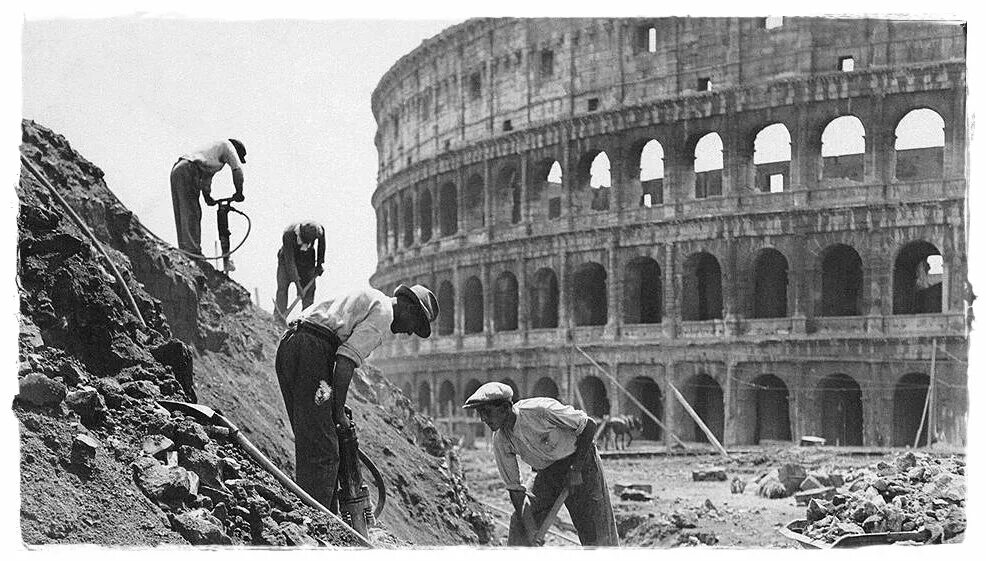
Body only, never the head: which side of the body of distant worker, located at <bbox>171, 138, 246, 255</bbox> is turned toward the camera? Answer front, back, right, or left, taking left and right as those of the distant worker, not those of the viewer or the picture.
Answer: right

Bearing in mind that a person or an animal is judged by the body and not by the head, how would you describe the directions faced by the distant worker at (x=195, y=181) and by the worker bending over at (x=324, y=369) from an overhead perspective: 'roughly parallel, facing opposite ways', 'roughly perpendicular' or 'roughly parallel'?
roughly parallel

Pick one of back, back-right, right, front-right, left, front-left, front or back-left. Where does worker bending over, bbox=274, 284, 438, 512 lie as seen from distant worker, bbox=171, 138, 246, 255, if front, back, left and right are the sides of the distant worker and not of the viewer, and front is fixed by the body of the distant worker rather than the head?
right

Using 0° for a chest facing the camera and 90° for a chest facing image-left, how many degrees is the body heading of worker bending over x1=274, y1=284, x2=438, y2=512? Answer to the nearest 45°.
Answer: approximately 270°

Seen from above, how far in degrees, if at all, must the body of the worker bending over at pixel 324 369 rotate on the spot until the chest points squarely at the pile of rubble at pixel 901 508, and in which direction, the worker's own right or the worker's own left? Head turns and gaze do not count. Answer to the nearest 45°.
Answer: approximately 45° to the worker's own left

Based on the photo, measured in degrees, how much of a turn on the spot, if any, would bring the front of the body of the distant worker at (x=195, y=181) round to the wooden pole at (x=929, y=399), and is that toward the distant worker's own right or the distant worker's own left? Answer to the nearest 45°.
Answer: approximately 45° to the distant worker's own left

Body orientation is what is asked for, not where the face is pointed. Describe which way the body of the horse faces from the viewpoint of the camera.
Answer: to the viewer's right

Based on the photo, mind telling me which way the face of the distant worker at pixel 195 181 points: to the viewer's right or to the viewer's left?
to the viewer's right

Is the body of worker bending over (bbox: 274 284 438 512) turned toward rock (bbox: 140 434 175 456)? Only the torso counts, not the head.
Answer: no

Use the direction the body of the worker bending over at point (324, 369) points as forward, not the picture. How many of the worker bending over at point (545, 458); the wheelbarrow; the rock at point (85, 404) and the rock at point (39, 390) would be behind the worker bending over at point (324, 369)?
2

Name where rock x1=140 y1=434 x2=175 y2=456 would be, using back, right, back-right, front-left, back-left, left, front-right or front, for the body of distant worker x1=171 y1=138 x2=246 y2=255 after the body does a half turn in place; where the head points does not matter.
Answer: left
